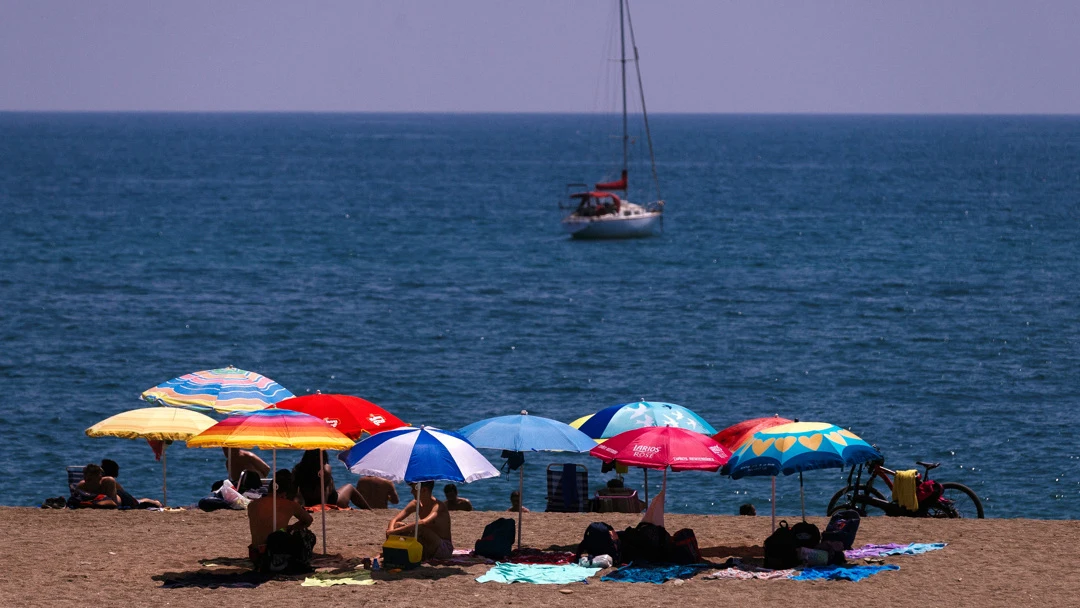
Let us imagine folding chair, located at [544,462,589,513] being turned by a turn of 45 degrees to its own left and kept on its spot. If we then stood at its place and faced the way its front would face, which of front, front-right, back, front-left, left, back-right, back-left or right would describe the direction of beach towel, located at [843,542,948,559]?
back

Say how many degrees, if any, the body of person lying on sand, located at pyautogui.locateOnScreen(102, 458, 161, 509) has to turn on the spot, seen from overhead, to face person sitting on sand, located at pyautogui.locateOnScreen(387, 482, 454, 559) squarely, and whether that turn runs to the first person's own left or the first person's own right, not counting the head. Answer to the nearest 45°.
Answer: approximately 45° to the first person's own right

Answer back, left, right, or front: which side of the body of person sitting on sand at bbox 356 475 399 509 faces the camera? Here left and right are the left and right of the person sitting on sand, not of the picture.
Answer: back

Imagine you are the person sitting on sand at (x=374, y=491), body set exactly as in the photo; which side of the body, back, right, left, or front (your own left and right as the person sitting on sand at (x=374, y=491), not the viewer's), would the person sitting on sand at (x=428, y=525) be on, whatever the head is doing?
back

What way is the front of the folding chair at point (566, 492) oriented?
away from the camera

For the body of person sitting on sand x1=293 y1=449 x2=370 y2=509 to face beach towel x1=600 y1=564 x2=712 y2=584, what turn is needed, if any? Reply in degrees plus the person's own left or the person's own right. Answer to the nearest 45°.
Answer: approximately 45° to the person's own right

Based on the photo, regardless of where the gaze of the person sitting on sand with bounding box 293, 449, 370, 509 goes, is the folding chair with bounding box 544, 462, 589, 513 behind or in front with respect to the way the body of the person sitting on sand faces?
in front

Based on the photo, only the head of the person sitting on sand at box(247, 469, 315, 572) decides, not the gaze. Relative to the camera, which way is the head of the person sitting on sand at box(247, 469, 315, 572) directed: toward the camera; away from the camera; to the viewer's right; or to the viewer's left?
away from the camera

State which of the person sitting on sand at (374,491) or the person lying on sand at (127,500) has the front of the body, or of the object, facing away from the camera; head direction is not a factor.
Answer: the person sitting on sand

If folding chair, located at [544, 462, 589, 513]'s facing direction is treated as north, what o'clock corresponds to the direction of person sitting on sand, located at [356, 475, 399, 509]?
The person sitting on sand is roughly at 9 o'clock from the folding chair.

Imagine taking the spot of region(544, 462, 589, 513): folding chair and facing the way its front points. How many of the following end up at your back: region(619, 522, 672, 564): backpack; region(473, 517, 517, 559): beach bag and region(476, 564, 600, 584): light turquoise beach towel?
3

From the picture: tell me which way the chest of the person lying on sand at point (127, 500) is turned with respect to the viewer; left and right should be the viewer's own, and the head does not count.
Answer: facing to the right of the viewer

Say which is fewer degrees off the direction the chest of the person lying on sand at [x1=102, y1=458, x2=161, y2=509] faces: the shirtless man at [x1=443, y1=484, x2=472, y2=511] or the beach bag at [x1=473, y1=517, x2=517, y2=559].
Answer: the shirtless man

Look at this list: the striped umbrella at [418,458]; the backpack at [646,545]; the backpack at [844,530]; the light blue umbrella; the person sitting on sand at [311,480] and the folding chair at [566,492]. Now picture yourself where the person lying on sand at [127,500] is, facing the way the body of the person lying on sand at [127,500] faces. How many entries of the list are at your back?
0

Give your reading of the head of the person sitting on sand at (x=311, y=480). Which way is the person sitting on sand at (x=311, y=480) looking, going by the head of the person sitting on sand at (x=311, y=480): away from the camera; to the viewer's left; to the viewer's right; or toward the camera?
away from the camera

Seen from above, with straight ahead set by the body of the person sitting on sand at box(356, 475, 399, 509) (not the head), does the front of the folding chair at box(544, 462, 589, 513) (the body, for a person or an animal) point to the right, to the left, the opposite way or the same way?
the same way
